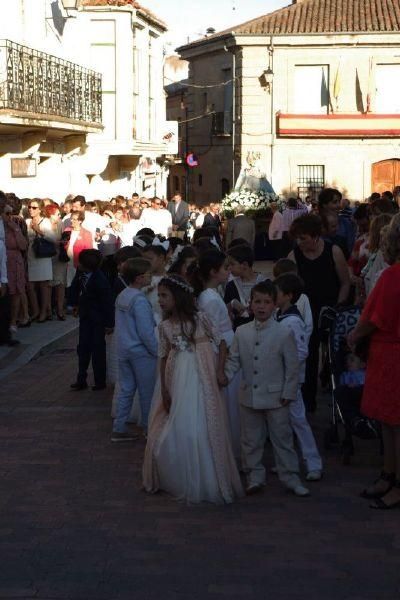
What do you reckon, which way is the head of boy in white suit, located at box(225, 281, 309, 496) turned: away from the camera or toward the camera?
toward the camera

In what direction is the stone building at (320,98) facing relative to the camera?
toward the camera

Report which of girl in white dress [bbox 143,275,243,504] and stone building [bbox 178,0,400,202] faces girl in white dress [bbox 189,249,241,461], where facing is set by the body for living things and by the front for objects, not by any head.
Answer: the stone building

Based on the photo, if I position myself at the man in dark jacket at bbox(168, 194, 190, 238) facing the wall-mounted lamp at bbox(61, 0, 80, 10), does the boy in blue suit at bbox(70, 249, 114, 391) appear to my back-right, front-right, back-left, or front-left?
front-left

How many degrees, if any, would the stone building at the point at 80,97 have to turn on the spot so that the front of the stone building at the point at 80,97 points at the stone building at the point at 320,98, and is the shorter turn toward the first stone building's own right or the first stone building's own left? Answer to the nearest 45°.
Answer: approximately 90° to the first stone building's own left

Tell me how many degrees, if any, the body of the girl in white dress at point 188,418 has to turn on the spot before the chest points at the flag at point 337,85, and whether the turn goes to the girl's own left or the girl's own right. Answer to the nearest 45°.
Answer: approximately 135° to the girl's own right

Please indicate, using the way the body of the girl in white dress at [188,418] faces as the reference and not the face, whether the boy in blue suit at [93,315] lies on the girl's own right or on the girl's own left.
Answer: on the girl's own right

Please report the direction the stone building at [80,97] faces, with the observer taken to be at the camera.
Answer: facing the viewer and to the right of the viewer

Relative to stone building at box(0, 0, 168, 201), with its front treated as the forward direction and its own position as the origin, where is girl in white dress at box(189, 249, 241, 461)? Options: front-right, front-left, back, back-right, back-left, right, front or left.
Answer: front-right

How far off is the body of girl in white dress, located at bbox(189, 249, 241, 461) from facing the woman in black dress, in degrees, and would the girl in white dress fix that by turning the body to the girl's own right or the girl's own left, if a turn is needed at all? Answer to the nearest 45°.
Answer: approximately 45° to the girl's own left
